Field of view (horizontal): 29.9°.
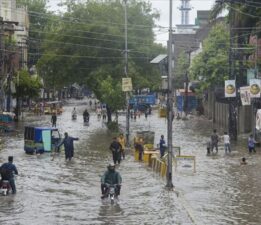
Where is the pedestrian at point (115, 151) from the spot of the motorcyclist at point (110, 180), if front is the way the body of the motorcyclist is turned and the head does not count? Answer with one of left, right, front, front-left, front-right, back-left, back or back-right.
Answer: back

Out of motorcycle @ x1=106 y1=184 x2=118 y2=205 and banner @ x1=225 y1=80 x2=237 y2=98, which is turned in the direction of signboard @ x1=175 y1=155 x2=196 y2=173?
the banner

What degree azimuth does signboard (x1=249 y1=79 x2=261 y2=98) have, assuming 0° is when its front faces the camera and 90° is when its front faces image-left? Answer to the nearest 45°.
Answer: approximately 0°

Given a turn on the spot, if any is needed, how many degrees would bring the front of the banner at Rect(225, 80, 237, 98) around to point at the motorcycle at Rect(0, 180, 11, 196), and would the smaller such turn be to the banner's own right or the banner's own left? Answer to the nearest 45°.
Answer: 0° — it already faces it
